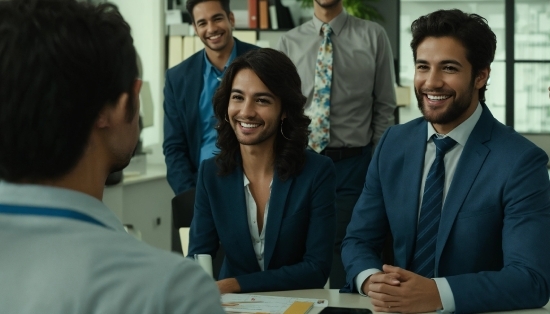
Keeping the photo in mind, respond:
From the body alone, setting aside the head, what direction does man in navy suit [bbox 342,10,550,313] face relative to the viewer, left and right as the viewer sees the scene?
facing the viewer and to the left of the viewer

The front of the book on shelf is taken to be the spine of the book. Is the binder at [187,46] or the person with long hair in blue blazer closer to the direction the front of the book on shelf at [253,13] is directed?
the person with long hair in blue blazer

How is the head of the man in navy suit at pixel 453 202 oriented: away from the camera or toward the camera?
toward the camera

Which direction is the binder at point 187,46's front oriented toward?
toward the camera

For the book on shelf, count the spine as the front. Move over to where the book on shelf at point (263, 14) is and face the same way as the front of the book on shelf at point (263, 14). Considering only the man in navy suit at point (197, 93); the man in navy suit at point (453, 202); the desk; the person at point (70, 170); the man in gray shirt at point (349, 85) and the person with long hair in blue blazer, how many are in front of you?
6

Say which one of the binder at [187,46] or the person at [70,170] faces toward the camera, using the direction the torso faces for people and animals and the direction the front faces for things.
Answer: the binder

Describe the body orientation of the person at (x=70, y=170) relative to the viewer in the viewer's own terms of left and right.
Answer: facing away from the viewer and to the right of the viewer

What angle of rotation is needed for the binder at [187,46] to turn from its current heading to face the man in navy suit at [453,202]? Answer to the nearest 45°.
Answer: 0° — it already faces them

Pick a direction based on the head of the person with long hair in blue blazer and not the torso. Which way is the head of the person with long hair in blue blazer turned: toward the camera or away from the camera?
toward the camera

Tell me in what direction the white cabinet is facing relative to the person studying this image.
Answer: facing the viewer and to the right of the viewer

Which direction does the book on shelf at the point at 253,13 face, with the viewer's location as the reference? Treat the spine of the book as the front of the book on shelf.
facing the viewer

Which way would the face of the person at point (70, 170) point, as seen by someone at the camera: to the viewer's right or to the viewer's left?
to the viewer's right

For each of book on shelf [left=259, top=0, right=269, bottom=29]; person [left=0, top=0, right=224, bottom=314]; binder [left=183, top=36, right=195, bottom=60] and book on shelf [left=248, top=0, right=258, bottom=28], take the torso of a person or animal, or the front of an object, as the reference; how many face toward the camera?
3

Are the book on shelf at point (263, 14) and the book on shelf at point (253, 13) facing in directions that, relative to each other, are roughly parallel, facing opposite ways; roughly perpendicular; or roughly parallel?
roughly parallel

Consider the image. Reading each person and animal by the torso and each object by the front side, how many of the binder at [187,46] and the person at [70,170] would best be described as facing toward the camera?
1

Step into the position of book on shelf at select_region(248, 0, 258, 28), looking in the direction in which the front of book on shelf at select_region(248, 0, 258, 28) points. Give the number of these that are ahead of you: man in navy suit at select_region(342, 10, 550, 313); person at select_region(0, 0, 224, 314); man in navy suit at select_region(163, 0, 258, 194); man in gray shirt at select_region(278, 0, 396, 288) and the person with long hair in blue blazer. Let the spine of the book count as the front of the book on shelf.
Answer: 5

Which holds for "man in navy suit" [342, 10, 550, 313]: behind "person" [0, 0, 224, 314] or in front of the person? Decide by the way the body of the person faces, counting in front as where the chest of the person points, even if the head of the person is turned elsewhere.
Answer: in front
